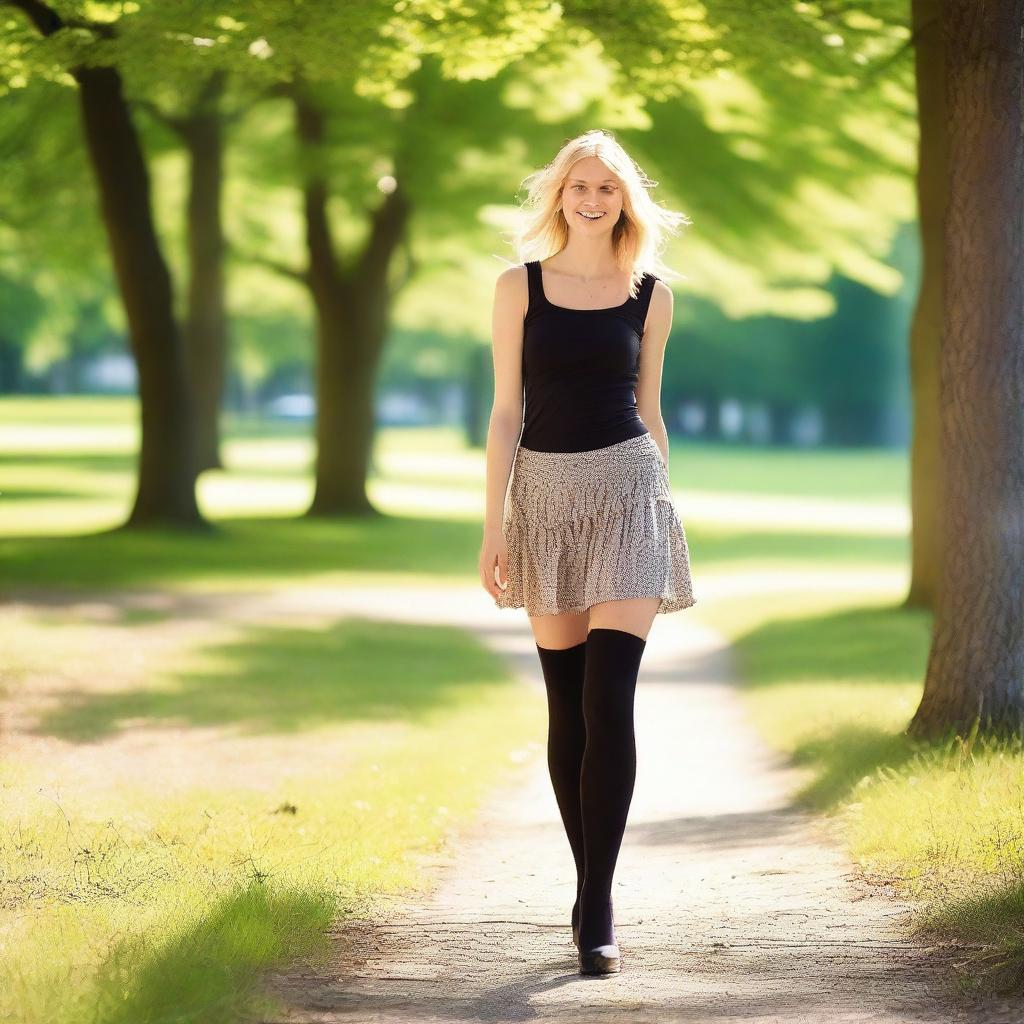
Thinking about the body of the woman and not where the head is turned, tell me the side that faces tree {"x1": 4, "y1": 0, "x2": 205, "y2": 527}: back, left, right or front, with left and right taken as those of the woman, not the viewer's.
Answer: back

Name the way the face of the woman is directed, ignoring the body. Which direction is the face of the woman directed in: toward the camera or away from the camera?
toward the camera

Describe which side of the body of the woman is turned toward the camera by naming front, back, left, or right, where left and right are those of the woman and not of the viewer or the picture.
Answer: front
